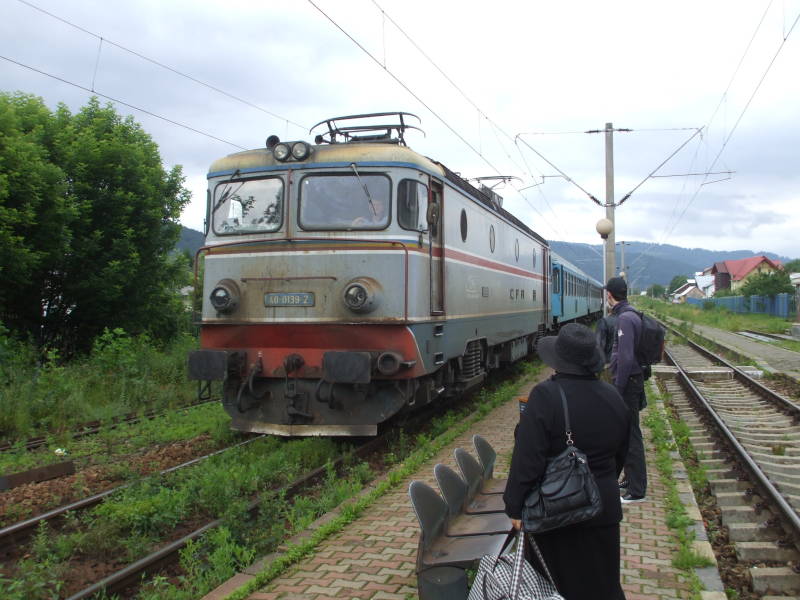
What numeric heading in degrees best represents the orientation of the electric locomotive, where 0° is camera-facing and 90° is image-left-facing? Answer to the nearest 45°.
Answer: approximately 45°

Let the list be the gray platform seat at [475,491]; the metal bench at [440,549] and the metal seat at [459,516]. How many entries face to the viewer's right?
3

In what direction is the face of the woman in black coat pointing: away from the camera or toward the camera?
away from the camera

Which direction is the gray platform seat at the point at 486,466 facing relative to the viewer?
to the viewer's right

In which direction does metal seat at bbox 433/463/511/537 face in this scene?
to the viewer's right

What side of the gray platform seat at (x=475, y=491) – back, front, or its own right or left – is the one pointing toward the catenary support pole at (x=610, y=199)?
left

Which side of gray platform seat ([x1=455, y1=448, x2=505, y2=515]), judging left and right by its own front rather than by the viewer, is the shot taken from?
right

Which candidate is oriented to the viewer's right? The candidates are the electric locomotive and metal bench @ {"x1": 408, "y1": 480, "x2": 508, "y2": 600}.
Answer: the metal bench

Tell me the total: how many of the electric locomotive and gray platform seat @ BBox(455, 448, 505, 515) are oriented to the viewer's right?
1

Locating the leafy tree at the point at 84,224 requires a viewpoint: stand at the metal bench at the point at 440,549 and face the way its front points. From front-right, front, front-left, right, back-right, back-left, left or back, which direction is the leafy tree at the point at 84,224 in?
back-left

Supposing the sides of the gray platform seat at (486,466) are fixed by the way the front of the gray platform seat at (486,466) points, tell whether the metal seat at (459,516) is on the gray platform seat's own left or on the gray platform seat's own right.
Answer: on the gray platform seat's own right

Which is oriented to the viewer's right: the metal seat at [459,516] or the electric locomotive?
the metal seat

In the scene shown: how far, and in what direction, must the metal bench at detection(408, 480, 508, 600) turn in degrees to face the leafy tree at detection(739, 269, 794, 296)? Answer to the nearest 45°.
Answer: approximately 45° to its left

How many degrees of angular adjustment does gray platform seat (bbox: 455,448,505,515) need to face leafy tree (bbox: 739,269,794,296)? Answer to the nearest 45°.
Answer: approximately 45° to its left
